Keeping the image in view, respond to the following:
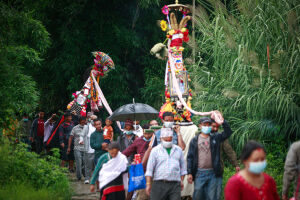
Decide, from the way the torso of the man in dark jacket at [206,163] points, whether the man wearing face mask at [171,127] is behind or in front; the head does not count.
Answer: behind

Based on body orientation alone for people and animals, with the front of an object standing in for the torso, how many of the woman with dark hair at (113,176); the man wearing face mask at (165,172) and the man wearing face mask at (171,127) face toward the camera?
3

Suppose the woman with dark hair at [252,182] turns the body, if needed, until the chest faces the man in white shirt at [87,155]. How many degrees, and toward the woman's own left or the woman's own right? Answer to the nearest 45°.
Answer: approximately 180°

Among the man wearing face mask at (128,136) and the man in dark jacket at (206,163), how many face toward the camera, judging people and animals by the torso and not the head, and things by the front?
2

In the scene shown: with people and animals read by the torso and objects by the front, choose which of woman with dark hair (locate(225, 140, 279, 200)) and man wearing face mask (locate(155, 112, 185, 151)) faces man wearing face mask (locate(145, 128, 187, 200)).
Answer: man wearing face mask (locate(155, 112, 185, 151))

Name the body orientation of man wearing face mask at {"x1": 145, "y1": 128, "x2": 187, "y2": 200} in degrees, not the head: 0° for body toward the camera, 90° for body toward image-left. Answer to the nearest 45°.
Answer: approximately 0°

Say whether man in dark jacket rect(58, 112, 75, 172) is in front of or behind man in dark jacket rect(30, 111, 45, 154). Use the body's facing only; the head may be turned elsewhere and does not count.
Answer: in front
